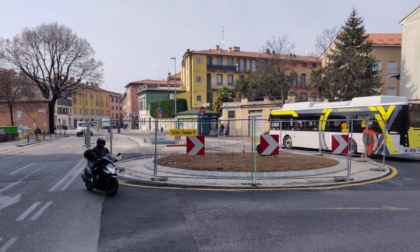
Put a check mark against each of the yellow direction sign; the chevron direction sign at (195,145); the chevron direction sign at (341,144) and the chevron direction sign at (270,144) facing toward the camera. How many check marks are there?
4

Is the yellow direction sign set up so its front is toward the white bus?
no

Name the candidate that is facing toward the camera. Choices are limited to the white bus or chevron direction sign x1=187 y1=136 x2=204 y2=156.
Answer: the chevron direction sign

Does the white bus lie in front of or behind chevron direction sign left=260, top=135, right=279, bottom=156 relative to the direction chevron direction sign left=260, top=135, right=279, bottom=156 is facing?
behind

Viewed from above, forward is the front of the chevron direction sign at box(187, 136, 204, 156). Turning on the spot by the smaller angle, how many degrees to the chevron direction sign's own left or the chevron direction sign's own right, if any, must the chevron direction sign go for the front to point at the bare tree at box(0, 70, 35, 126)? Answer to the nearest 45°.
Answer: approximately 135° to the chevron direction sign's own right

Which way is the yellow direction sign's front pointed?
toward the camera

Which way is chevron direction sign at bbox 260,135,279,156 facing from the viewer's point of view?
toward the camera

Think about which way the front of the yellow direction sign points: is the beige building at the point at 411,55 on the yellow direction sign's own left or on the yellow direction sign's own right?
on the yellow direction sign's own left

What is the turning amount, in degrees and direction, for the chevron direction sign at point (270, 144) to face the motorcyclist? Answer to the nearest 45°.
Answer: approximately 45° to its right

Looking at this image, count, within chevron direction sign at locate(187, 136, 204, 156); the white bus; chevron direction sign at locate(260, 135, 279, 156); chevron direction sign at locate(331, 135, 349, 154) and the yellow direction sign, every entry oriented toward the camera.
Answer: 4

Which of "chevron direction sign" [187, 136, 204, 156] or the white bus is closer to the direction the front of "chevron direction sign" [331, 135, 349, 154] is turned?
the chevron direction sign

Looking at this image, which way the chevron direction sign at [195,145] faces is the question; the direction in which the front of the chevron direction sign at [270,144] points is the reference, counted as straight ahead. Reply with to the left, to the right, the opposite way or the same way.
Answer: the same way

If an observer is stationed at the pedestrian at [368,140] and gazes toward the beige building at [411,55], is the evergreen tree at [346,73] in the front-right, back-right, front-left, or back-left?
front-left
